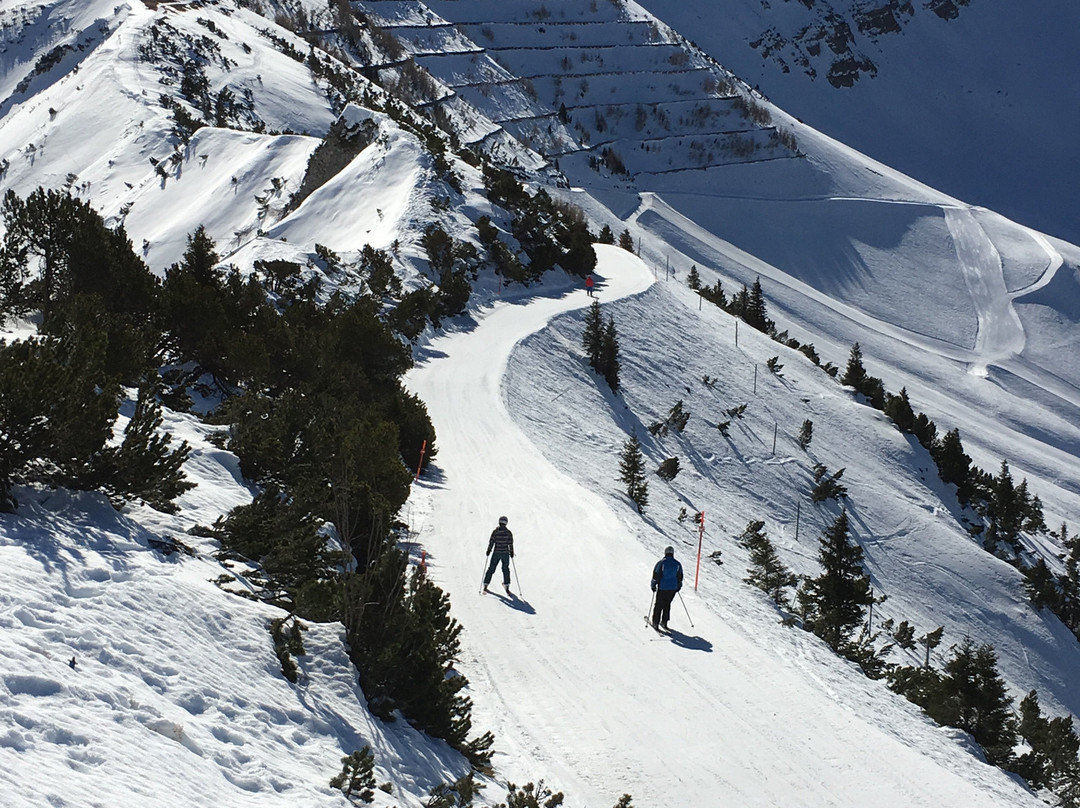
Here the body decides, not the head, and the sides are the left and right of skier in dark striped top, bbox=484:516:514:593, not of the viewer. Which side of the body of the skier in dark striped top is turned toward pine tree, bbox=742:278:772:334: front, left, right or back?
front

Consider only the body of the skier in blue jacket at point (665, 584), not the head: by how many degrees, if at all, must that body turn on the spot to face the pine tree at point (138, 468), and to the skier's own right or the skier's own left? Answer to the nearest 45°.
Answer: approximately 135° to the skier's own left

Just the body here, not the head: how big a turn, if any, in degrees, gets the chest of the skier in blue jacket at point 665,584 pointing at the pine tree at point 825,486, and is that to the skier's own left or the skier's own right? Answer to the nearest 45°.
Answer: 0° — they already face it

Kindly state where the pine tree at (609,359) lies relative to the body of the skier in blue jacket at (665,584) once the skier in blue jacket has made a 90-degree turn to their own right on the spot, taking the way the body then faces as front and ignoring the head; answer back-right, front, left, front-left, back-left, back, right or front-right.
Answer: left

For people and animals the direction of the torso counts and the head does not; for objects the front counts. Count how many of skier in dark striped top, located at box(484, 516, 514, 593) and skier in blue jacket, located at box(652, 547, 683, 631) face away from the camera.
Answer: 2

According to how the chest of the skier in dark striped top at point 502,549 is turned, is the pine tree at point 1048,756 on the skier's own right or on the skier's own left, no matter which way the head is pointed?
on the skier's own right

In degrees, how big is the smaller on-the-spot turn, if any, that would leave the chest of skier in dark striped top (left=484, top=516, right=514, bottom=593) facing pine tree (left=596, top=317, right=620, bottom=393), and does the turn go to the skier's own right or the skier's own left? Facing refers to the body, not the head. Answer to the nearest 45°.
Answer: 0° — they already face it

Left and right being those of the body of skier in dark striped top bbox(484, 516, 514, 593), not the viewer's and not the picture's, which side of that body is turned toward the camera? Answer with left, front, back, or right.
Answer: back

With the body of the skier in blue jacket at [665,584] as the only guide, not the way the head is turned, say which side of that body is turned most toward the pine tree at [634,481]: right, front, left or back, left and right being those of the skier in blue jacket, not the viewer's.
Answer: front

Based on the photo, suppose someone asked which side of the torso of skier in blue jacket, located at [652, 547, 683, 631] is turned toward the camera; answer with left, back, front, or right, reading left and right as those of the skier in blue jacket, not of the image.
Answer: back
